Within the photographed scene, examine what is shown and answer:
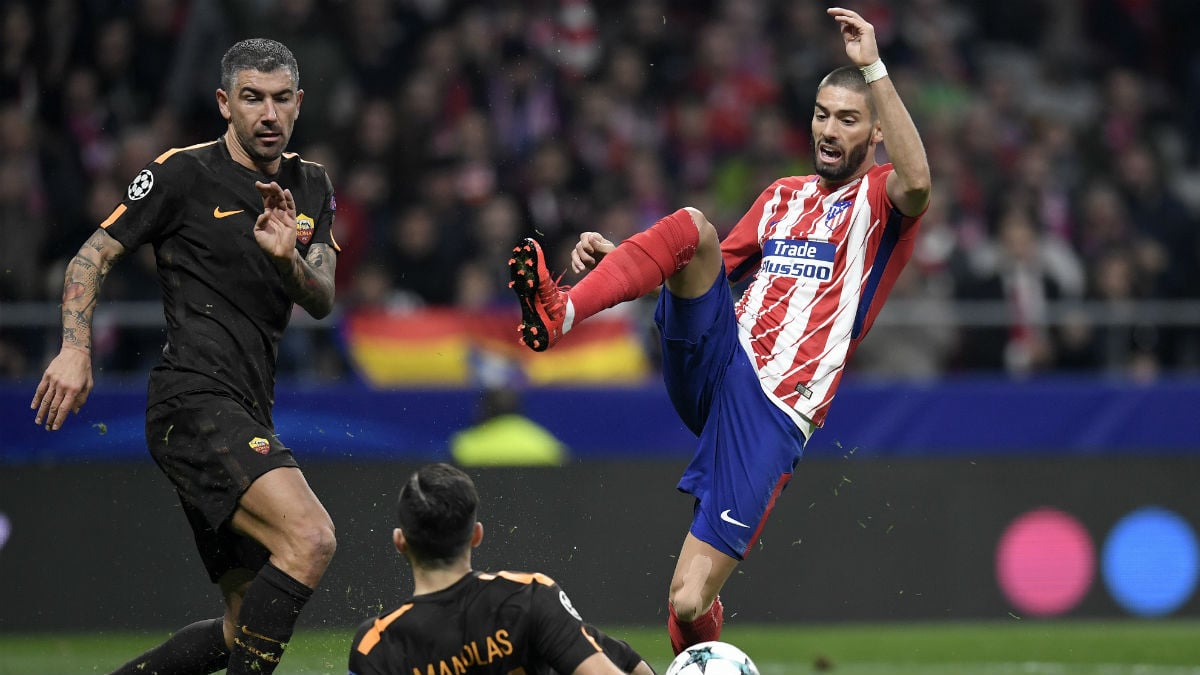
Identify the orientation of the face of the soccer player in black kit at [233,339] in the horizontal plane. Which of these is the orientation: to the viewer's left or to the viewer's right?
to the viewer's right

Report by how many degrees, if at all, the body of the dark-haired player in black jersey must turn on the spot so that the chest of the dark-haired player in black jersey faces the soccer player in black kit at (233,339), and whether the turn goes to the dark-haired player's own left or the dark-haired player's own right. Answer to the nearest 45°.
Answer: approximately 45° to the dark-haired player's own left

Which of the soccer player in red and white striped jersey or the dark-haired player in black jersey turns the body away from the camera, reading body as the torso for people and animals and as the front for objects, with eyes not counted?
the dark-haired player in black jersey

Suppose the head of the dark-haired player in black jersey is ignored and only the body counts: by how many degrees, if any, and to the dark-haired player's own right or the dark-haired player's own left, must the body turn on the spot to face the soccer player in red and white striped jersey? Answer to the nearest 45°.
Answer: approximately 45° to the dark-haired player's own right

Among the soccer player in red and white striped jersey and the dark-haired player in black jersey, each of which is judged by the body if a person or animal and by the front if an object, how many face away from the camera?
1

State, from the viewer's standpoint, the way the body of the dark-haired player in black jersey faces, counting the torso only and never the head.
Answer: away from the camera

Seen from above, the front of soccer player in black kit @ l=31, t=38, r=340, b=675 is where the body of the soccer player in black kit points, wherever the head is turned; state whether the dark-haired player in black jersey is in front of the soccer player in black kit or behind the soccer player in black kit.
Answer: in front

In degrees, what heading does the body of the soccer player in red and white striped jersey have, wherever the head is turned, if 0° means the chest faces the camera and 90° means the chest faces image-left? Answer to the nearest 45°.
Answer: approximately 45°

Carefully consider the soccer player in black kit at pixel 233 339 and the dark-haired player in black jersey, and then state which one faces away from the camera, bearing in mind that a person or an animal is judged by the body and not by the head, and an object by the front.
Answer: the dark-haired player in black jersey

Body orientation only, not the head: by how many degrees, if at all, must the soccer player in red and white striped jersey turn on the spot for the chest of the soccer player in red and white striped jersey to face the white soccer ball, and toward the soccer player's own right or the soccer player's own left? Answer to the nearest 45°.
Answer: approximately 45° to the soccer player's own left

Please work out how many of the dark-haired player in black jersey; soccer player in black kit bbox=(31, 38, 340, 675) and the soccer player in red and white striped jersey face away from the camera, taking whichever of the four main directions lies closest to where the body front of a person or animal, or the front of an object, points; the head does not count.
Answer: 1

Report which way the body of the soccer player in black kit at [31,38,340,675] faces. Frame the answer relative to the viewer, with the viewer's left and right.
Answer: facing the viewer and to the right of the viewer

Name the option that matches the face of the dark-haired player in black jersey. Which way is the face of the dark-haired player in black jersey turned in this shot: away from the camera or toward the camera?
away from the camera
